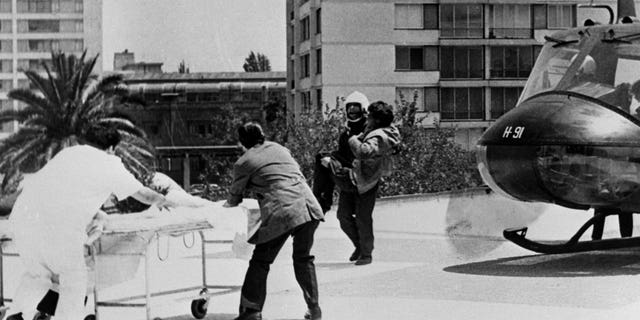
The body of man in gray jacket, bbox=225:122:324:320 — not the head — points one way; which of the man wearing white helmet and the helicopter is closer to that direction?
the man wearing white helmet

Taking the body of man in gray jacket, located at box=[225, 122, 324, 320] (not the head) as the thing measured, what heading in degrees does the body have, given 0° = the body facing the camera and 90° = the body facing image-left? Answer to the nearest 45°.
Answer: approximately 135°

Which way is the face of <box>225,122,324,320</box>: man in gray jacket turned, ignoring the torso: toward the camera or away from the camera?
away from the camera

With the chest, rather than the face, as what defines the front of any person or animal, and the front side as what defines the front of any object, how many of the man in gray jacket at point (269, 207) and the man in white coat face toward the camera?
0

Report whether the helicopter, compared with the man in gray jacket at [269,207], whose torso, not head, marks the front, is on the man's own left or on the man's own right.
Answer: on the man's own right

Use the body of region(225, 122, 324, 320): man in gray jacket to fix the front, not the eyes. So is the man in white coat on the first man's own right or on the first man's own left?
on the first man's own left

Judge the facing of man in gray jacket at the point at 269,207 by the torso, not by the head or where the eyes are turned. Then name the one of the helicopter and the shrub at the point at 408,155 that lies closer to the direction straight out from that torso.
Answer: the shrub

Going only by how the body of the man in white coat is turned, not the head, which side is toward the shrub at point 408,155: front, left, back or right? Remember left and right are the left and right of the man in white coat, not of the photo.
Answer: front

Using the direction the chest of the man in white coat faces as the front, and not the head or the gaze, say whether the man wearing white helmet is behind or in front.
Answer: in front
